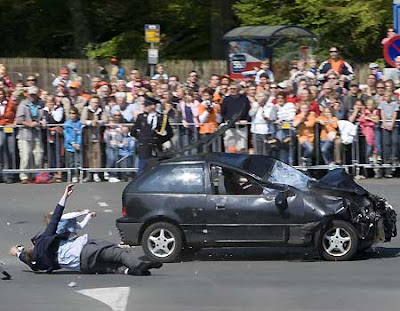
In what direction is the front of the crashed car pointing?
to the viewer's right

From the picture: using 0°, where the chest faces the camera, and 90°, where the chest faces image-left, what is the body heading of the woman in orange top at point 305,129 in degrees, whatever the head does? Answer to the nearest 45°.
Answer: approximately 0°

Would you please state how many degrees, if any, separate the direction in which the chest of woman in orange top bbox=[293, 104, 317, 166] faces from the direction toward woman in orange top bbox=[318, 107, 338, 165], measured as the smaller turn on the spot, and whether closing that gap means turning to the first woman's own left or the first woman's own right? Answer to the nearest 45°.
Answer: approximately 90° to the first woman's own left

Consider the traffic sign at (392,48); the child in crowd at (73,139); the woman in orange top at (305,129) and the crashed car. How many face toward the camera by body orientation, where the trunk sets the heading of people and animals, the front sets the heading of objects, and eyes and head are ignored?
3

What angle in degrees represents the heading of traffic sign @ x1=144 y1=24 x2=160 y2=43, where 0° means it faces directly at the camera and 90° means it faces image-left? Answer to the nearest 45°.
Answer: approximately 0°

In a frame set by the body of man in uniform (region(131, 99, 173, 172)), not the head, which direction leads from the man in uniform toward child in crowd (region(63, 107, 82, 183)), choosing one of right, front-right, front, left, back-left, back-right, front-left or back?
back-right

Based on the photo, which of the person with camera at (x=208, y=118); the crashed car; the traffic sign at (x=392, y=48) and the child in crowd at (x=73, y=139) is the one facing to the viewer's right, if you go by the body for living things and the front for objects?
the crashed car

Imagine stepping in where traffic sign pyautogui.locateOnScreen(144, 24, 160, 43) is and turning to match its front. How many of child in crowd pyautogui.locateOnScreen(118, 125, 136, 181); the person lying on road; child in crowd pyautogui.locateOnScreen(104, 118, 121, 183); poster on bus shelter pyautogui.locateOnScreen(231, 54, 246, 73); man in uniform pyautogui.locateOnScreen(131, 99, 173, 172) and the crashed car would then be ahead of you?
5

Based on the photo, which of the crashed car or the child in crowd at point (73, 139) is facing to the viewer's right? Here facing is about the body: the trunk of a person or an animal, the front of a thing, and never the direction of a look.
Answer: the crashed car

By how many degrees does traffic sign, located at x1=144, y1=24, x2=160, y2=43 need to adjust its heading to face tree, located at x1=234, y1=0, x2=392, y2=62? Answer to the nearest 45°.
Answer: approximately 135° to its left

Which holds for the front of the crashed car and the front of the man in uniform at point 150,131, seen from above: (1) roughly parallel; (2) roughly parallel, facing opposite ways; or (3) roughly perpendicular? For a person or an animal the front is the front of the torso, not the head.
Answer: roughly perpendicular
